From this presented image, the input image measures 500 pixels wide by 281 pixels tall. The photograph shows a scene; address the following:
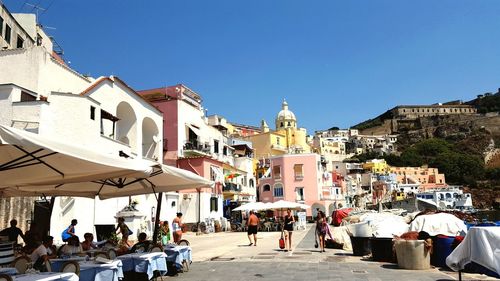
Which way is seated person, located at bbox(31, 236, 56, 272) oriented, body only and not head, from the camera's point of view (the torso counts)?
to the viewer's right

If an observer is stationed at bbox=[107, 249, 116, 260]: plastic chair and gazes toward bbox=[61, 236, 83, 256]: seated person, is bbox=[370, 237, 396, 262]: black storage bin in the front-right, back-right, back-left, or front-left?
back-right

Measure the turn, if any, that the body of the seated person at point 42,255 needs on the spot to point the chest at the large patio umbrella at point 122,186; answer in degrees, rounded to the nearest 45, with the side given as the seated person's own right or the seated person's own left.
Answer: approximately 45° to the seated person's own left

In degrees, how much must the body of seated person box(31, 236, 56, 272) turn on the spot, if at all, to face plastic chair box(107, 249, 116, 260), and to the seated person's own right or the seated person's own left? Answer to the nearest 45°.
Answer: approximately 45° to the seated person's own left

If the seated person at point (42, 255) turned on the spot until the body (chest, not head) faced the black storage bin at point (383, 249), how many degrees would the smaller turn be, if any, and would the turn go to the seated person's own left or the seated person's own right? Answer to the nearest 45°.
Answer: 0° — they already face it

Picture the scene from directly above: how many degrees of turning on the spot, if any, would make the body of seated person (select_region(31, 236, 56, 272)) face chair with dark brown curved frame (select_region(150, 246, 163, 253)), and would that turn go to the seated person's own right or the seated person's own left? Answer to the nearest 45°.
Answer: approximately 45° to the seated person's own left

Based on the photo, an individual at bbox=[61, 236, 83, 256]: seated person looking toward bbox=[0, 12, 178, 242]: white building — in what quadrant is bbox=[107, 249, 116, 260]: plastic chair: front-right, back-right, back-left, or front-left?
back-right

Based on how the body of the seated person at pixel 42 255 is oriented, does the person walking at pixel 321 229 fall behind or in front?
in front

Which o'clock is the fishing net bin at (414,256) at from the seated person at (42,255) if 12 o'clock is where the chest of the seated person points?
The fishing net bin is roughly at 12 o'clock from the seated person.

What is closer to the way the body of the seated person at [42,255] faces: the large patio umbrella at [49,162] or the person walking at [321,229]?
the person walking
